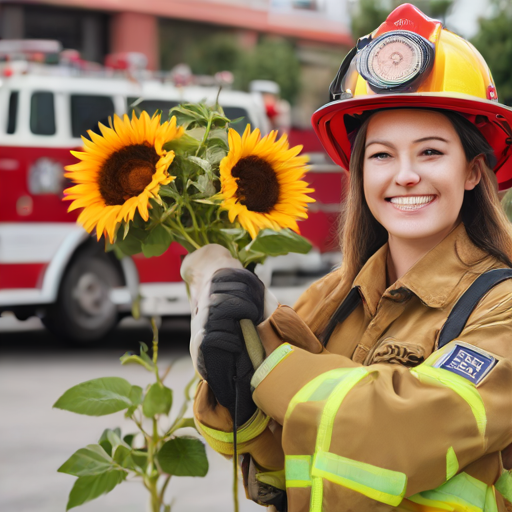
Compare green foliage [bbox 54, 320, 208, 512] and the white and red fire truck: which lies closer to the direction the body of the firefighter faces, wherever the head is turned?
the green foliage

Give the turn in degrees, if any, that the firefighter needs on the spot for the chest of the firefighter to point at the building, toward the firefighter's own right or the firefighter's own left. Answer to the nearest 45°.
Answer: approximately 135° to the firefighter's own right

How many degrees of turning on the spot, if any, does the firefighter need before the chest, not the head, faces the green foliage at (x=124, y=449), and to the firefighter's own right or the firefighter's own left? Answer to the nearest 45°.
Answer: approximately 90° to the firefighter's own right

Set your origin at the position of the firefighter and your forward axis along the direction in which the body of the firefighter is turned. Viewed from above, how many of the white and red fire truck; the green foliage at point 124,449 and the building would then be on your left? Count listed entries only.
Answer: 0

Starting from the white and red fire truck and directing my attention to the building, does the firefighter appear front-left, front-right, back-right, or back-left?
back-right

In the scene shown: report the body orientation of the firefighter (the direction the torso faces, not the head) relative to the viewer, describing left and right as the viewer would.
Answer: facing the viewer and to the left of the viewer

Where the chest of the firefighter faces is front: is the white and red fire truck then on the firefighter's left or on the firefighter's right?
on the firefighter's right
